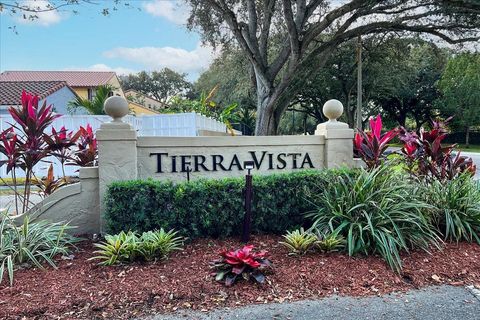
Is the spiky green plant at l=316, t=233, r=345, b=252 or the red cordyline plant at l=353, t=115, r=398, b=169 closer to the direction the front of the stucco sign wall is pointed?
the spiky green plant

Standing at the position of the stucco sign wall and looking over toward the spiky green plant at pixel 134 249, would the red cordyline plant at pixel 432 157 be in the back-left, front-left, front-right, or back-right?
back-left

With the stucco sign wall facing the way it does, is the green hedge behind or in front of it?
in front

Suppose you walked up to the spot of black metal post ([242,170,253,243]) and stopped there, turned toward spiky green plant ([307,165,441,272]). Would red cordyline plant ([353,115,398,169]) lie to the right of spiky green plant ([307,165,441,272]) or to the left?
left

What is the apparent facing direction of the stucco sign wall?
toward the camera

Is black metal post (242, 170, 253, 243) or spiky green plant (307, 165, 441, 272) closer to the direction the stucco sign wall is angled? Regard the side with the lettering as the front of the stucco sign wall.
the black metal post

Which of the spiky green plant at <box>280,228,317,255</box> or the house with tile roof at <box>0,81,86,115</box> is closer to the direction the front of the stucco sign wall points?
the spiky green plant

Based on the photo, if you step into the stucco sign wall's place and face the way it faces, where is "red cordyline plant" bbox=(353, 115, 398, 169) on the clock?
The red cordyline plant is roughly at 9 o'clock from the stucco sign wall.

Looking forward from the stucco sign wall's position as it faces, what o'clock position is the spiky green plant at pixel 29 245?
The spiky green plant is roughly at 2 o'clock from the stucco sign wall.

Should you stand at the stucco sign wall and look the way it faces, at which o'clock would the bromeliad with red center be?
The bromeliad with red center is roughly at 12 o'clock from the stucco sign wall.

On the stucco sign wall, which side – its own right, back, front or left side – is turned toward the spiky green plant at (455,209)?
left

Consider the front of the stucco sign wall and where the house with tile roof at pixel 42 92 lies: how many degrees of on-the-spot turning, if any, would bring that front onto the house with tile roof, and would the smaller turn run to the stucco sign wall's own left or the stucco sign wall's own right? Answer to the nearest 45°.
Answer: approximately 135° to the stucco sign wall's own right

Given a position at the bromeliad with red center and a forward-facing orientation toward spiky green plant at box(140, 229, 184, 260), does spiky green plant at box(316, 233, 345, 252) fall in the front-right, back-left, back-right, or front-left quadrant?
back-right

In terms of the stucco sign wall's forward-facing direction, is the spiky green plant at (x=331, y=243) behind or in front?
in front

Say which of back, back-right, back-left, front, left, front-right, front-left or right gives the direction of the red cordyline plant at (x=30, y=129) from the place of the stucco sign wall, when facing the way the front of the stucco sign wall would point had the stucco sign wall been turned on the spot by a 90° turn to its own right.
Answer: front

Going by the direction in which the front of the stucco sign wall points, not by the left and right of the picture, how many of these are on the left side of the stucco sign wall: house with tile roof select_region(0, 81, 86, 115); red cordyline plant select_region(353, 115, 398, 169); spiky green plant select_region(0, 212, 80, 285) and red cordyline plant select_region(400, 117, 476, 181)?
2
